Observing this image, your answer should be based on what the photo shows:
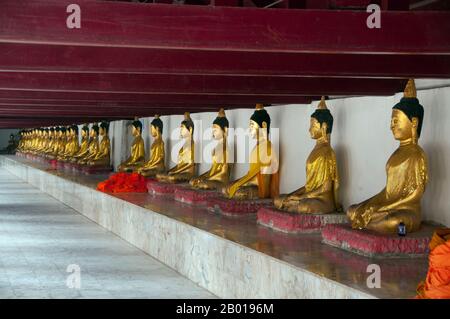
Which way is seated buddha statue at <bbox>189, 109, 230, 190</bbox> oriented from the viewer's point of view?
to the viewer's left

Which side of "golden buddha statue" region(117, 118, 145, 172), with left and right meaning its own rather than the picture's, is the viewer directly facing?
left

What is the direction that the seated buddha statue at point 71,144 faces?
to the viewer's left

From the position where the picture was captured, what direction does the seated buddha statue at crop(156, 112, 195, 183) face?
facing to the left of the viewer

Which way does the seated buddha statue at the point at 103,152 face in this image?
to the viewer's left

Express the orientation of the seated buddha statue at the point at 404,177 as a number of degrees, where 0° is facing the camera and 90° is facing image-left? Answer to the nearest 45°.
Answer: approximately 45°

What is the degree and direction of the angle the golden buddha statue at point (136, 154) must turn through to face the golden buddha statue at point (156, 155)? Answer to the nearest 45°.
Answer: approximately 90° to its left

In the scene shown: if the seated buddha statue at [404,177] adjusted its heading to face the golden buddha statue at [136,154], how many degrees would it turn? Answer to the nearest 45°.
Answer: approximately 90° to its right

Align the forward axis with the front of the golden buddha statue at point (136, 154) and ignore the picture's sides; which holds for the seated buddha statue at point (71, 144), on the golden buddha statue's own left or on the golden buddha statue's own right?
on the golden buddha statue's own right

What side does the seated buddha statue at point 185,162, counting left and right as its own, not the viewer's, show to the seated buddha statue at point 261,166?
left

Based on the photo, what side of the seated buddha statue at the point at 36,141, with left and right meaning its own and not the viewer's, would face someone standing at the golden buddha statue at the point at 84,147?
left

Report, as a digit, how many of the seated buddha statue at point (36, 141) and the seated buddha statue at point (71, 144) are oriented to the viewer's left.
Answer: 2
